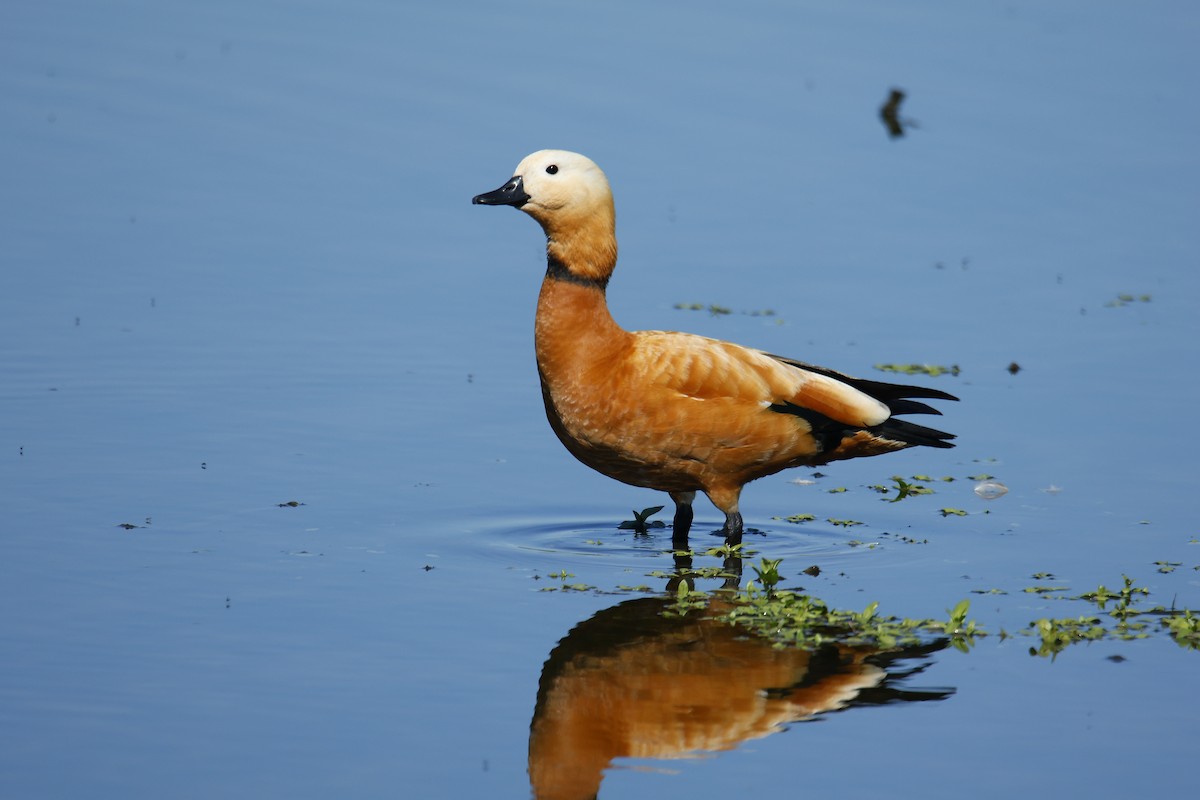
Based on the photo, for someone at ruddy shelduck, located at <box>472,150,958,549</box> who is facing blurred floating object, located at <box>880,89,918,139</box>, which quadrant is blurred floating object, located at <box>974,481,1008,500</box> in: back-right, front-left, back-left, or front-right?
front-right

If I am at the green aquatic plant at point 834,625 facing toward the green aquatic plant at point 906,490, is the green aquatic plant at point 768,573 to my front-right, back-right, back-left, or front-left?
front-left

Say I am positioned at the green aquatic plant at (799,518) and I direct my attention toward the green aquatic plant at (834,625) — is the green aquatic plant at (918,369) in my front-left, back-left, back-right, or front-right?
back-left

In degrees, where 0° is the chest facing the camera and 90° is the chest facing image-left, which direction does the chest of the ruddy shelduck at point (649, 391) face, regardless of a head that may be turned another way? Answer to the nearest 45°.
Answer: approximately 90°

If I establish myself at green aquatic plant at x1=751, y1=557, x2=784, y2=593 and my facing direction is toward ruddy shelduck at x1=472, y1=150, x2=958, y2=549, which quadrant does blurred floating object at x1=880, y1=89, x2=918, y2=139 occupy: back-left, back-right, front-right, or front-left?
front-right

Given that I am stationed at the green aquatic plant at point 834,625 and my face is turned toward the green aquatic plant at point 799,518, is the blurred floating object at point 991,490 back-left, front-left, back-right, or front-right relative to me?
front-right

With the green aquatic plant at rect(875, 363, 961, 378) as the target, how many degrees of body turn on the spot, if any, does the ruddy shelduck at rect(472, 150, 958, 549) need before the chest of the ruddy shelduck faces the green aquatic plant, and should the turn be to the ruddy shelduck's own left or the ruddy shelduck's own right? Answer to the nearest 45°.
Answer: approximately 135° to the ruddy shelduck's own right

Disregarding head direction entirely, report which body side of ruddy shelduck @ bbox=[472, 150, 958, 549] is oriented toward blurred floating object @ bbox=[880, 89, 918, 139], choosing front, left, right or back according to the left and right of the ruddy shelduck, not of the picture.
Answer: right

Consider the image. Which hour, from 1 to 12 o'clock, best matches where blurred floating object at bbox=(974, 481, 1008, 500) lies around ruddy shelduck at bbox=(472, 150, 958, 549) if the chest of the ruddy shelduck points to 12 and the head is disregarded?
The blurred floating object is roughly at 5 o'clock from the ruddy shelduck.

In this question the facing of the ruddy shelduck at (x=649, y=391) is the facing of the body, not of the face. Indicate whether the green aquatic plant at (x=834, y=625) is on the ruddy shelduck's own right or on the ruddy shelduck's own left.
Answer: on the ruddy shelduck's own left

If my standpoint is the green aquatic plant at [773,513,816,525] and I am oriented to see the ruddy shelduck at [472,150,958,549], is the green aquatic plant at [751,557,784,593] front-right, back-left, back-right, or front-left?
front-left
